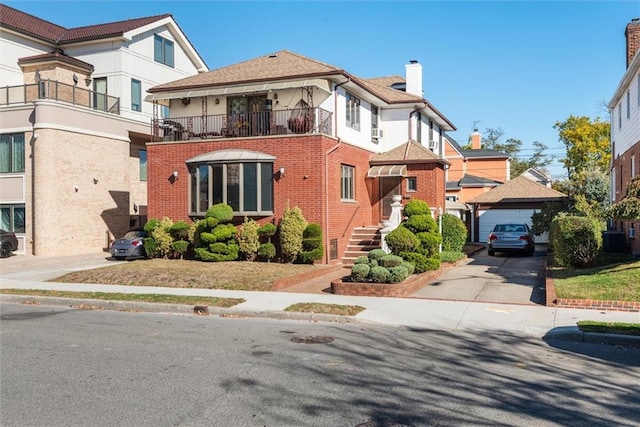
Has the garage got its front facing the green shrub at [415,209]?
yes

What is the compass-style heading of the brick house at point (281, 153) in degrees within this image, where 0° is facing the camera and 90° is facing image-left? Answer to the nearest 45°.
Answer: approximately 45°

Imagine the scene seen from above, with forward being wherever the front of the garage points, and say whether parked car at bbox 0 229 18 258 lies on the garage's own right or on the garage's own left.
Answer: on the garage's own right

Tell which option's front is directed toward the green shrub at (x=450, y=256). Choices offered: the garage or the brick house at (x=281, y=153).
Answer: the garage

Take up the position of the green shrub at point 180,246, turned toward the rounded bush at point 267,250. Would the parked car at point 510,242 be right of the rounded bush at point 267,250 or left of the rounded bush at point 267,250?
left

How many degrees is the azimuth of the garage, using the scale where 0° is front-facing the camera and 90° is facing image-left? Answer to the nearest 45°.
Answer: approximately 0°
